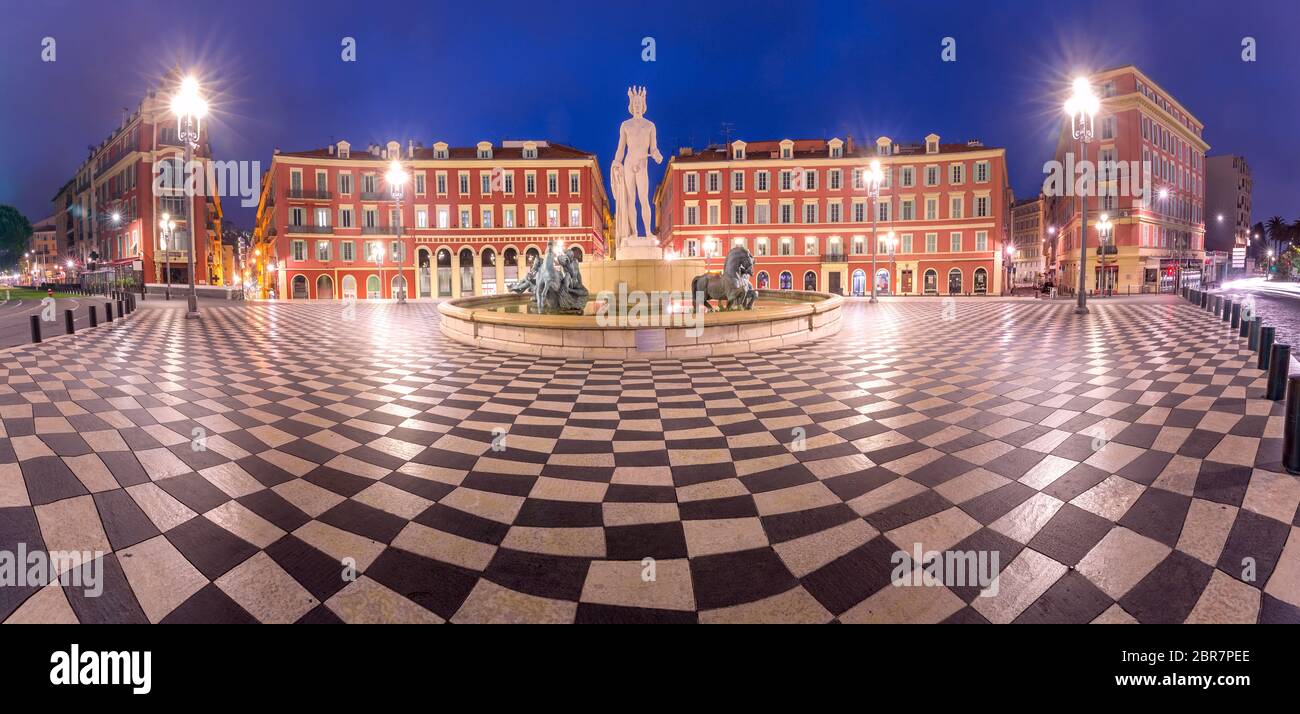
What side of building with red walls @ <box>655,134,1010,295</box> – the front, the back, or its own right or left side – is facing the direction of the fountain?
front

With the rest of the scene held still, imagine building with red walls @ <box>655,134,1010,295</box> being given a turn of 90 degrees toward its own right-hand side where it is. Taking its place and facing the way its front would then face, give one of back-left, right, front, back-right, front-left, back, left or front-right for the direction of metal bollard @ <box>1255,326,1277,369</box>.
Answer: left

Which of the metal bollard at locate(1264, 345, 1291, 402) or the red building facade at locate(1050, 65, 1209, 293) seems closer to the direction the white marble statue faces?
the metal bollard

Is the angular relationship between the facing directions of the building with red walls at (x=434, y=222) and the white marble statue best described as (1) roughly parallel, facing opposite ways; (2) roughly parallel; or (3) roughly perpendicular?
roughly parallel

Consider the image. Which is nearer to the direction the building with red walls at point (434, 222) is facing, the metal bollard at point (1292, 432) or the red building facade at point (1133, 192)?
the metal bollard

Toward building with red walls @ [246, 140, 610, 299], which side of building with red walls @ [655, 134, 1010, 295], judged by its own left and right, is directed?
right

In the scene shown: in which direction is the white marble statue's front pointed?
toward the camera

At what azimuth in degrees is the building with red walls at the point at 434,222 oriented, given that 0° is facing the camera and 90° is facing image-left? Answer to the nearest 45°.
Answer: approximately 0°

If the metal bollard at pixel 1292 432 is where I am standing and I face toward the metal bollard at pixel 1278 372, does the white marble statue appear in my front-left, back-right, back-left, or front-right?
front-left

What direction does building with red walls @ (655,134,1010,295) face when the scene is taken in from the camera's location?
facing the viewer

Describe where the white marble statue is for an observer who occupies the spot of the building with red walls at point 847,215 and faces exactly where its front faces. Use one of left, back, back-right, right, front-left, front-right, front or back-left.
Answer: front

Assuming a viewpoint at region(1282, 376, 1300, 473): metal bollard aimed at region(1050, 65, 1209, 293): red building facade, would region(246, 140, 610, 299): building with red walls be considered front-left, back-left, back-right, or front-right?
front-left
